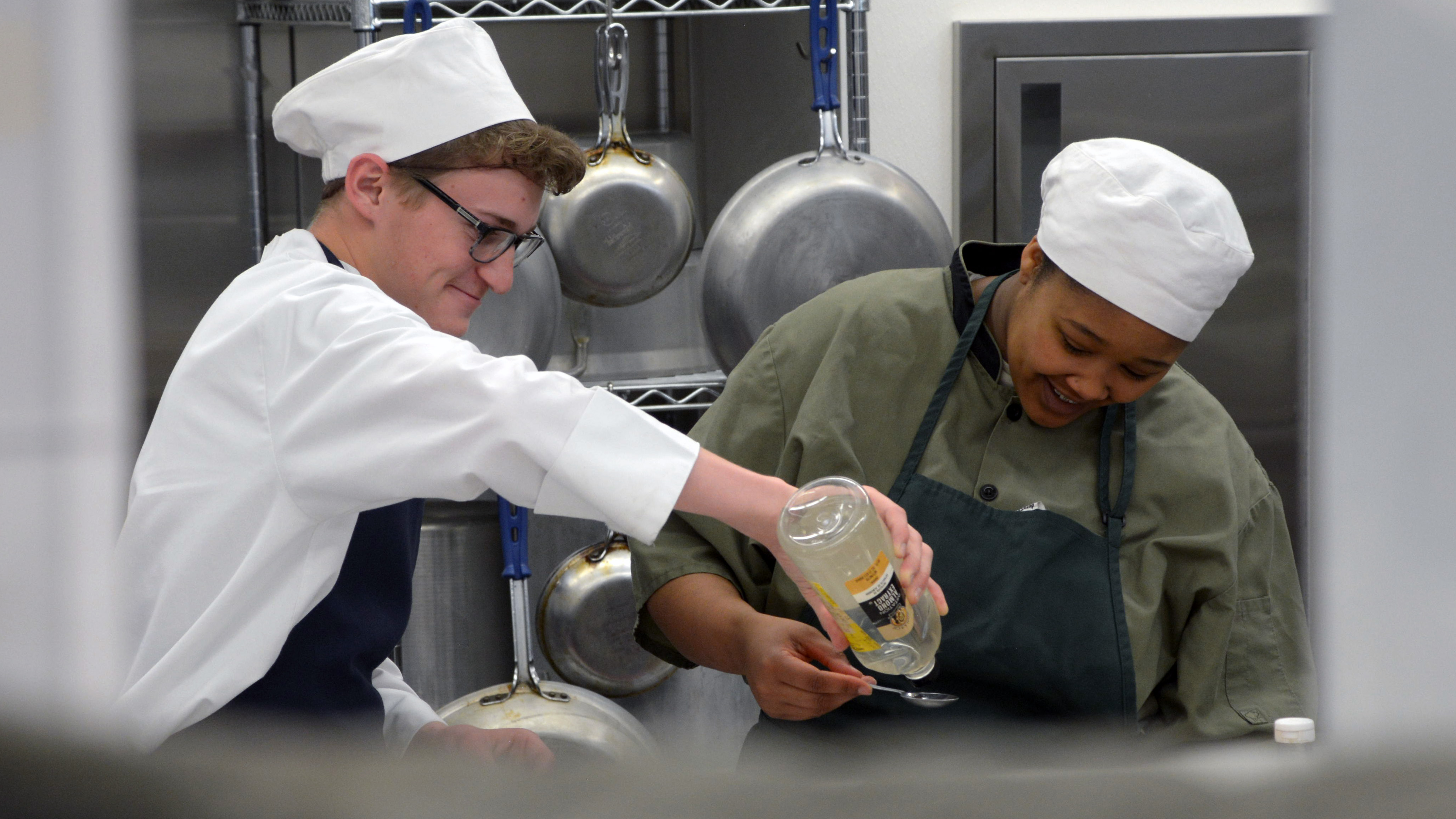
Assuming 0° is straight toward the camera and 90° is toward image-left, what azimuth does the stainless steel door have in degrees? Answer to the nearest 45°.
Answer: approximately 0°

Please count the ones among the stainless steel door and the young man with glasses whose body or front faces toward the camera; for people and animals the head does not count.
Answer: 1

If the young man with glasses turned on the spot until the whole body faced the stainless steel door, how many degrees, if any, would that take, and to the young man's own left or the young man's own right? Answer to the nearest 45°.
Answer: approximately 45° to the young man's own left

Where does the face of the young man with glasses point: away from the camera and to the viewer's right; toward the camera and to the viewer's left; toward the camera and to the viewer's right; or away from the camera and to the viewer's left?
toward the camera and to the viewer's right

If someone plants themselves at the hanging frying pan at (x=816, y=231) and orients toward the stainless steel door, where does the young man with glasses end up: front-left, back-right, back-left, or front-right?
back-right

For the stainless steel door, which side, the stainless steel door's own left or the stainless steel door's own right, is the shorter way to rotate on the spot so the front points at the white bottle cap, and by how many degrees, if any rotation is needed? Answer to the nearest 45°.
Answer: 0° — it already faces it

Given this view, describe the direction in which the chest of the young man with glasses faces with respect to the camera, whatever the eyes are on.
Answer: to the viewer's right
